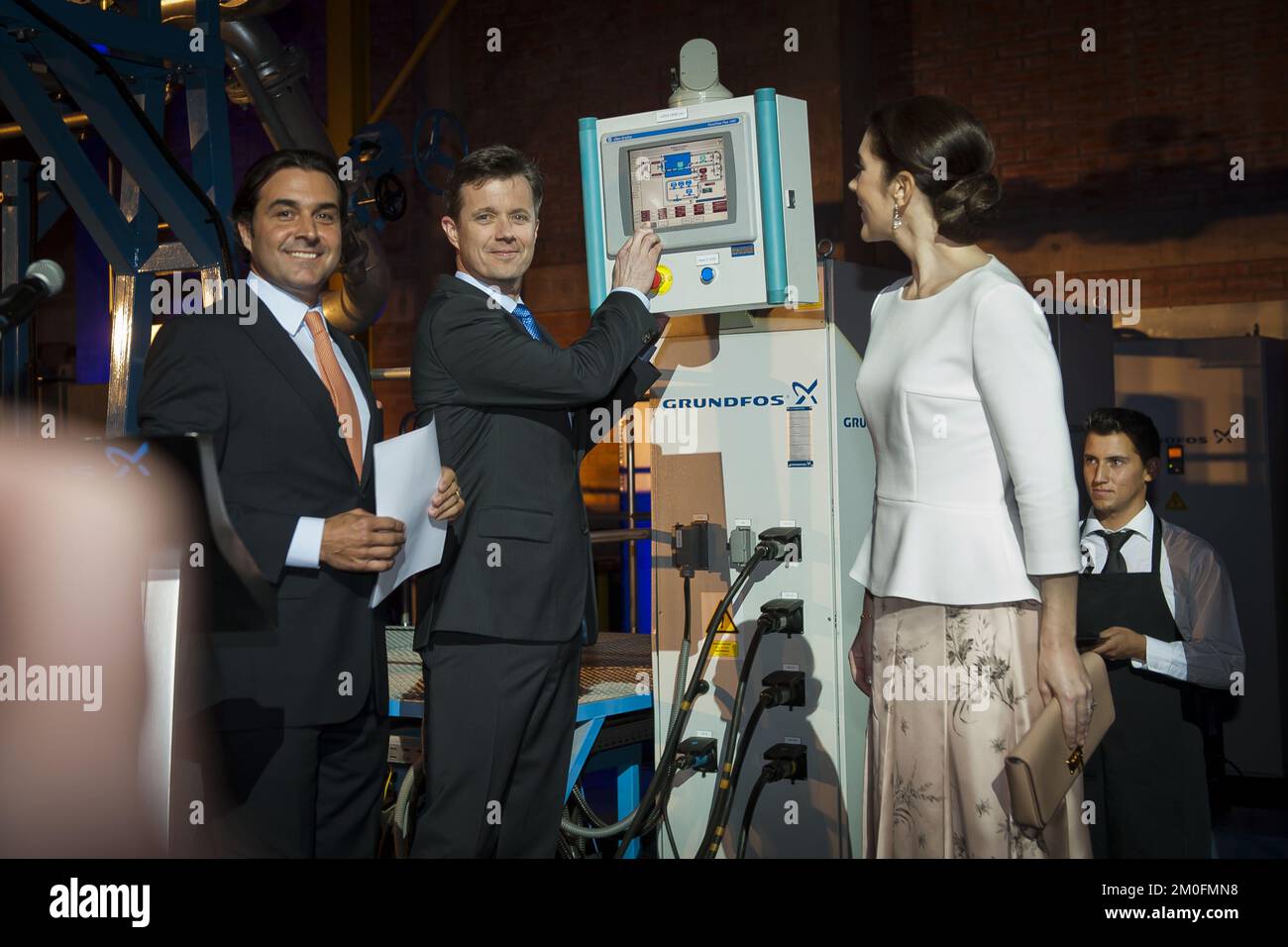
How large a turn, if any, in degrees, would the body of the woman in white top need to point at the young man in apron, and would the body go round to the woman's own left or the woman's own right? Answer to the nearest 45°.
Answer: approximately 135° to the woman's own right

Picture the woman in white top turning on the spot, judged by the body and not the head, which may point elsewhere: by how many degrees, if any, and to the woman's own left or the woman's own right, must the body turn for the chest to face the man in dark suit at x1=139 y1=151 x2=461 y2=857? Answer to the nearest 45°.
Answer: approximately 45° to the woman's own right

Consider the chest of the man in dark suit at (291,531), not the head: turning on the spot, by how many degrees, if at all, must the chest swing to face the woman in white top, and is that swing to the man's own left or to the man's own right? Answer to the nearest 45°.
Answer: approximately 45° to the man's own left

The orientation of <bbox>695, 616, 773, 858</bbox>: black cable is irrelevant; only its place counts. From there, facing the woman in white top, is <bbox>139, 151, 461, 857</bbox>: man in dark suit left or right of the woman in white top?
right

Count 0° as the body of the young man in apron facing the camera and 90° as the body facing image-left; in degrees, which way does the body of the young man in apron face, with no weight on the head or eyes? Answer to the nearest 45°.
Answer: approximately 45°

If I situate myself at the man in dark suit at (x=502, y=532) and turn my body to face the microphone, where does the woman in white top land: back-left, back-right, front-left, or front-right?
back-left

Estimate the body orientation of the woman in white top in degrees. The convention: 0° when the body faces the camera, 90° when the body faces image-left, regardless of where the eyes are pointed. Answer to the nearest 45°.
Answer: approximately 45°

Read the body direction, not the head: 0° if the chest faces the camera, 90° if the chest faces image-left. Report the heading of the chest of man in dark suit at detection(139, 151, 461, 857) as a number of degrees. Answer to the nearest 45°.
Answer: approximately 315°
